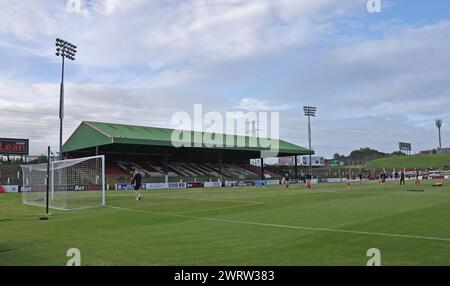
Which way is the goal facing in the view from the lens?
facing away from the viewer and to the right of the viewer
